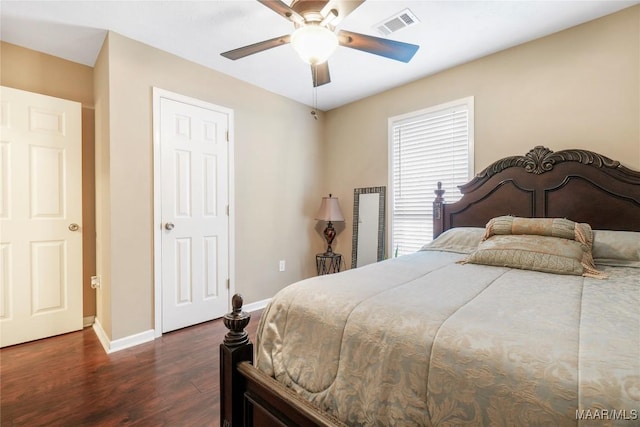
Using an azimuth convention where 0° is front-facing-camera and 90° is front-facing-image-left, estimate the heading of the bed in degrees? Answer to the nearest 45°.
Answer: approximately 45°

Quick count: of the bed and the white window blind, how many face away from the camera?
0

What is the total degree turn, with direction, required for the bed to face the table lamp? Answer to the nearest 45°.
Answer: approximately 90° to its right

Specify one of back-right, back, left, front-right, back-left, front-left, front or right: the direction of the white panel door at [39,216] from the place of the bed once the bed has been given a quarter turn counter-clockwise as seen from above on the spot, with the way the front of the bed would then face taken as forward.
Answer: back-right

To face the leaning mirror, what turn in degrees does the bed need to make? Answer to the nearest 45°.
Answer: approximately 135° to its right

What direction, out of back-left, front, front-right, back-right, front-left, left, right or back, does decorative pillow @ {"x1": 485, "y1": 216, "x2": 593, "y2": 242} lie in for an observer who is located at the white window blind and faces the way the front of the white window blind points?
left

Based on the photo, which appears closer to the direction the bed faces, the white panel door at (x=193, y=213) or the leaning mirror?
the white panel door

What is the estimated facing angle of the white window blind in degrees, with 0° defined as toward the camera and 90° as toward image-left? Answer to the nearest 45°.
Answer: approximately 45°
